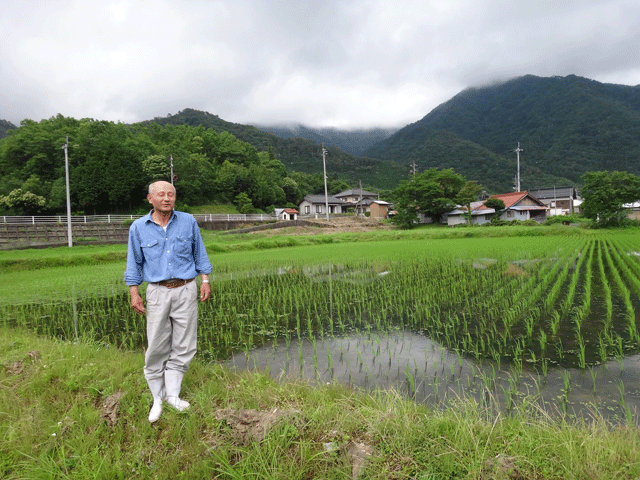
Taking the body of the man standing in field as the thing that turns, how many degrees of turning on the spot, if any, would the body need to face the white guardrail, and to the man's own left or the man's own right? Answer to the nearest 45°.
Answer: approximately 180°

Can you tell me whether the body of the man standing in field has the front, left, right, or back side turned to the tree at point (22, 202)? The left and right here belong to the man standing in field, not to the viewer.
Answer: back

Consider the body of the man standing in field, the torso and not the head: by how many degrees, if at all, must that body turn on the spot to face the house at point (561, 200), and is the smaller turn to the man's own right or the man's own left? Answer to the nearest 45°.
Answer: approximately 135° to the man's own left

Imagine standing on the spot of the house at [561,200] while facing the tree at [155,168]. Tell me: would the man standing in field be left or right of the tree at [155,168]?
left

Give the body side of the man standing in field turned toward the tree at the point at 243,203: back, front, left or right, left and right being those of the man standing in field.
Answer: back

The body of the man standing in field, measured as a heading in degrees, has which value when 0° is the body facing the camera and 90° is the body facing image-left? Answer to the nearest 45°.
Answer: approximately 0°

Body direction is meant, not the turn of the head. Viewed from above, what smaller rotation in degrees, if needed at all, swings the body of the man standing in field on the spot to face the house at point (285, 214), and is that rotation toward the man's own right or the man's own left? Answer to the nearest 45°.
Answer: approximately 180°

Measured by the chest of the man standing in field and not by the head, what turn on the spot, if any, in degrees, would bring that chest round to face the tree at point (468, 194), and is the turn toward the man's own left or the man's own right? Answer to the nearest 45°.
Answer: approximately 135° to the man's own left

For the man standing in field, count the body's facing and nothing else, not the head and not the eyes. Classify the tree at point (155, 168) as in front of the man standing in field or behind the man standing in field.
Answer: behind
